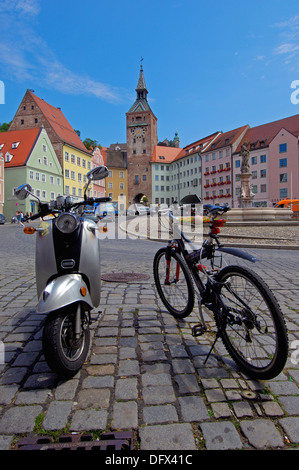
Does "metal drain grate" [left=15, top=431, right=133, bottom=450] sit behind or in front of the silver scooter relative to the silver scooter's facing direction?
in front

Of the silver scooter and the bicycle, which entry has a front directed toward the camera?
the silver scooter

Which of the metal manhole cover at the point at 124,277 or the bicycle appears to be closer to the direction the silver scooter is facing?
the bicycle

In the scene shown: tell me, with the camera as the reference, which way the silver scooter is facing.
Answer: facing the viewer

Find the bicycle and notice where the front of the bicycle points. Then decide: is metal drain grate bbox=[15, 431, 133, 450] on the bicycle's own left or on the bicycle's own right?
on the bicycle's own left

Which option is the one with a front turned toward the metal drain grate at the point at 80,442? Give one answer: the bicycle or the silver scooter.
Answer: the silver scooter

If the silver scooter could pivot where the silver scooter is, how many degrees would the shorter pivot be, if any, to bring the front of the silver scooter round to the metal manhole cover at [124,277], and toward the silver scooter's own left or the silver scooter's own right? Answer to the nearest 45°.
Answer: approximately 180°

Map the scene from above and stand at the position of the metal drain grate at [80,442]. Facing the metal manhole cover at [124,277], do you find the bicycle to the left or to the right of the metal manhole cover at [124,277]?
right

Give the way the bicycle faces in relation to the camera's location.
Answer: facing away from the viewer and to the left of the viewer

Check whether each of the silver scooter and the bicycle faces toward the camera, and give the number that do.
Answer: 1

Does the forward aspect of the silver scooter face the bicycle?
no
